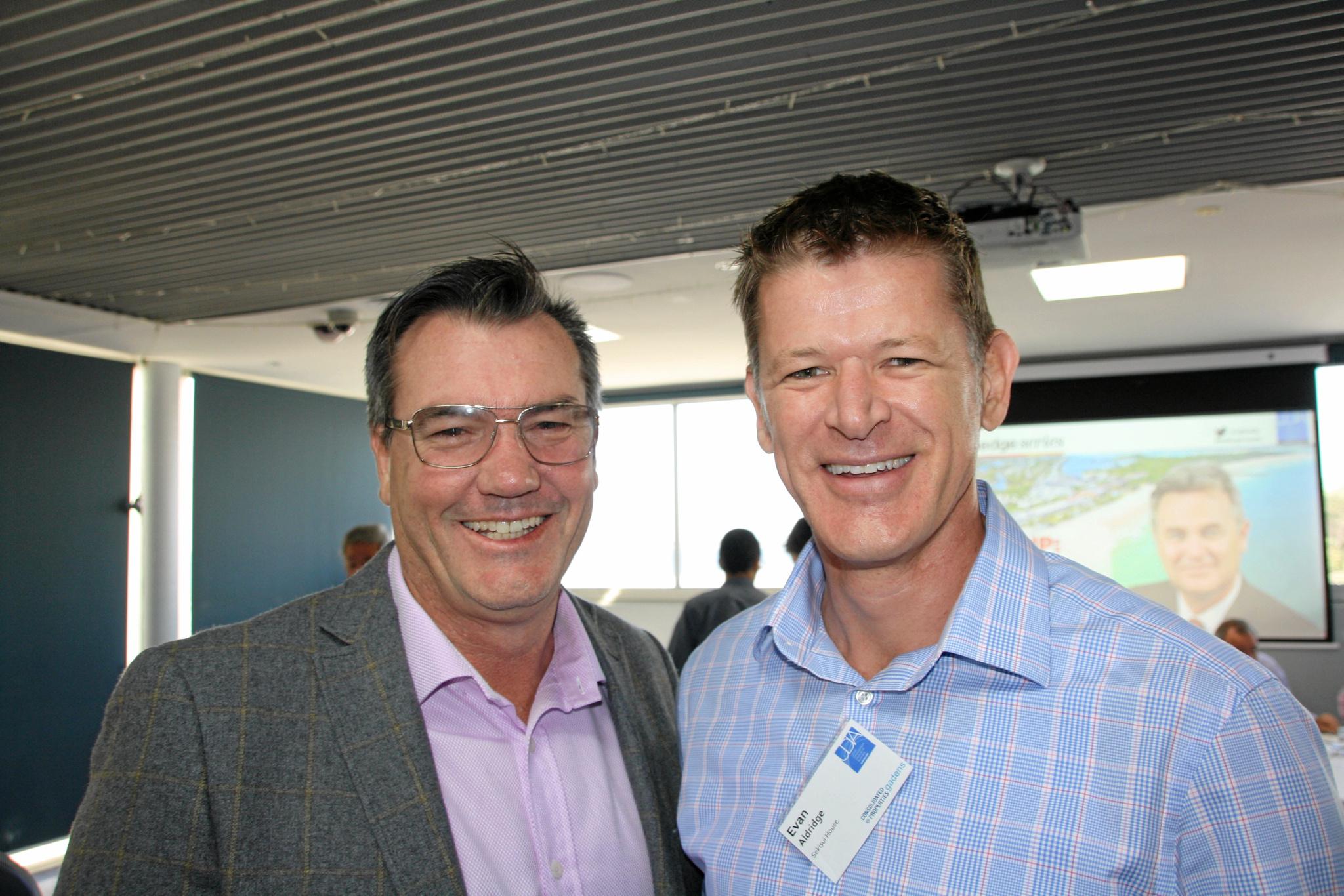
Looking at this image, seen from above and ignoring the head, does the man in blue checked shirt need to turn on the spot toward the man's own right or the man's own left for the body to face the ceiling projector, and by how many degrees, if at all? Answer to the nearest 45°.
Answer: approximately 135° to the man's own right

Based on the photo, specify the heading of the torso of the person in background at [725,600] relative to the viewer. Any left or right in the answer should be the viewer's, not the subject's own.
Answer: facing away from the viewer

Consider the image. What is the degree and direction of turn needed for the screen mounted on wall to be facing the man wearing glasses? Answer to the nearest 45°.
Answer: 0° — it already faces them

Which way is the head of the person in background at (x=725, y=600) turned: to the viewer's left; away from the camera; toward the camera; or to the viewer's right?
away from the camera

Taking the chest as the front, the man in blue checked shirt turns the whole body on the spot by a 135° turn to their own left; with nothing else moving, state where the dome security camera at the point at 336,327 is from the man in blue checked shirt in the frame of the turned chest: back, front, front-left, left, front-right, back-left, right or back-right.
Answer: back-left

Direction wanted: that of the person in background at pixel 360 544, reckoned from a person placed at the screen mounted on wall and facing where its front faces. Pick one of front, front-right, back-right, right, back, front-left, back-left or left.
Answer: front-right

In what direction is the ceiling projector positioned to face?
away from the camera

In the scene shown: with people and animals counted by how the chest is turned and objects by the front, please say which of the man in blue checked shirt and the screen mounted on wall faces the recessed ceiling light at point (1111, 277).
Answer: the screen mounted on wall

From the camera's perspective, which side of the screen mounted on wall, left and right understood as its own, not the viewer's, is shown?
front
